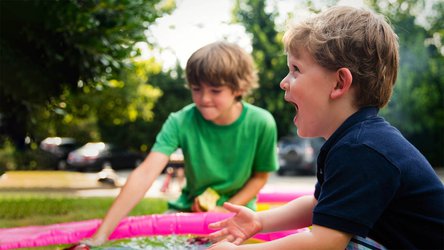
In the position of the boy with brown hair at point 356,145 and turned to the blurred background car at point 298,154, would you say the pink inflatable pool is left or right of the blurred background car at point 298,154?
left

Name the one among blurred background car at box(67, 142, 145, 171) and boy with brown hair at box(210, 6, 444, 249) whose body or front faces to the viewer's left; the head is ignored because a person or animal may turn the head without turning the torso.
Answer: the boy with brown hair

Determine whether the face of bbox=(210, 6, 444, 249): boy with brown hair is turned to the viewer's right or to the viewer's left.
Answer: to the viewer's left

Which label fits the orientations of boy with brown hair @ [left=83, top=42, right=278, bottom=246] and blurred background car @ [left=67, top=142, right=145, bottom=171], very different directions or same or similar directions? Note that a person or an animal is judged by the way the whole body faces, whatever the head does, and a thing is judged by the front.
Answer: very different directions

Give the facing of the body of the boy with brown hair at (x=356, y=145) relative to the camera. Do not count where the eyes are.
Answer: to the viewer's left

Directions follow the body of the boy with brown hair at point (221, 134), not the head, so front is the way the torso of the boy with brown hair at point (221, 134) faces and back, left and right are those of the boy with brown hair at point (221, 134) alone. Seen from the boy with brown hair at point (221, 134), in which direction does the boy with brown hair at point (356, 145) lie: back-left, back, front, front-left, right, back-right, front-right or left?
front-left
